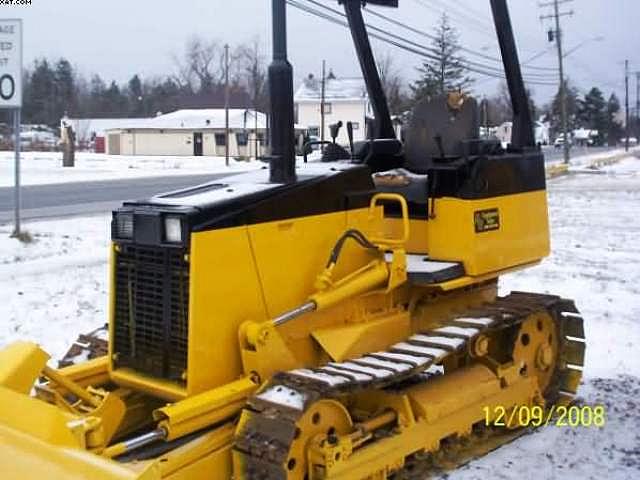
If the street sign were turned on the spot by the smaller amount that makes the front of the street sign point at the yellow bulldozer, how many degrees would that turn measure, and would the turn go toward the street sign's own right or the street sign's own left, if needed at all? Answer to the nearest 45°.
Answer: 0° — it already faces it

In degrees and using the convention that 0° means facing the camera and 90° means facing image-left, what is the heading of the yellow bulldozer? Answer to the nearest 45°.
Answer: approximately 45°

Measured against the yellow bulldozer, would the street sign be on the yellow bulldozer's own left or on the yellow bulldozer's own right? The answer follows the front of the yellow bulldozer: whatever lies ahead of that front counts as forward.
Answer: on the yellow bulldozer's own right

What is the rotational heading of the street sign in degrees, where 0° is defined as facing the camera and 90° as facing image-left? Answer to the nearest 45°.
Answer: approximately 0°
